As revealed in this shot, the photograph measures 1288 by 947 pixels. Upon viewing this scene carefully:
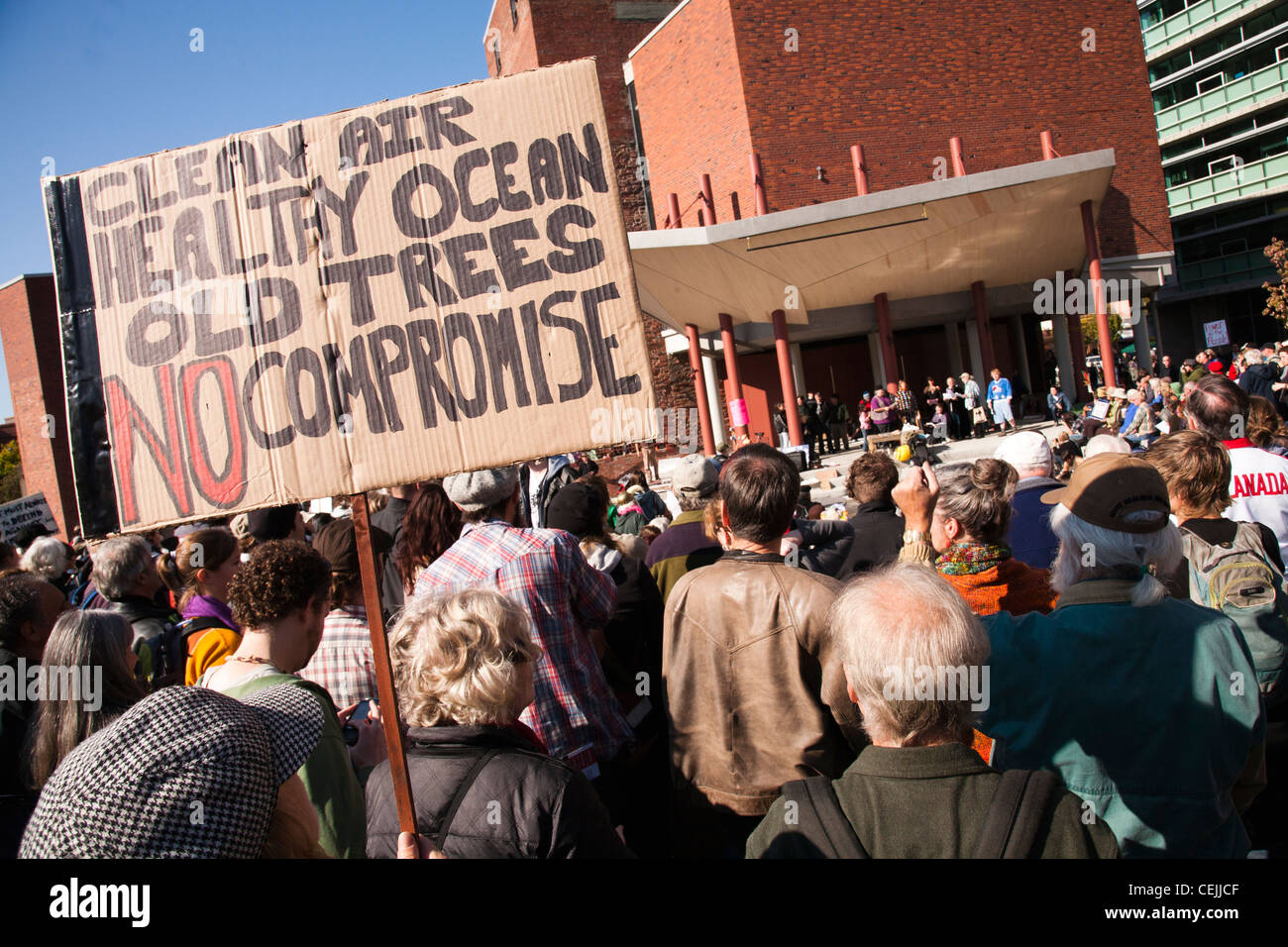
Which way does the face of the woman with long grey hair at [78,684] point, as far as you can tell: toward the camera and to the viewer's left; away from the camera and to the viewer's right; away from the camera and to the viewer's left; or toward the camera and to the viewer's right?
away from the camera and to the viewer's right

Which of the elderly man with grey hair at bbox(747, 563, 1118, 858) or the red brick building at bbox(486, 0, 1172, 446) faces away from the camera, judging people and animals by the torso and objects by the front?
the elderly man with grey hair

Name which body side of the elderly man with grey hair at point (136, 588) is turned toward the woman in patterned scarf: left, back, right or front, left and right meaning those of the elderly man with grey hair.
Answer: right

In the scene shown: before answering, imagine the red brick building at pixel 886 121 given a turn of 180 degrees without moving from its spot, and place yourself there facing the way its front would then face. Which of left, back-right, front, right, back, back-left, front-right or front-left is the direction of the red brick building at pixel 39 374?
left

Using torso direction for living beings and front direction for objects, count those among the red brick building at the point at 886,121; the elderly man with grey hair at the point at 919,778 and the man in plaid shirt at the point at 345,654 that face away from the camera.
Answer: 2

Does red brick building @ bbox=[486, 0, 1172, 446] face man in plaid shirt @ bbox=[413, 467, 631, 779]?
yes

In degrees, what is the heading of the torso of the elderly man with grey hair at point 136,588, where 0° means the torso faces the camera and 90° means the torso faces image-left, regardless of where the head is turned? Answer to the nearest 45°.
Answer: approximately 225°

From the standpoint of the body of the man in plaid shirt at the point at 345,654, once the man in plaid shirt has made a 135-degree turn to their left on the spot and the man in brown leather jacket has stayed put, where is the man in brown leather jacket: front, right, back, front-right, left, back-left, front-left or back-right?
left

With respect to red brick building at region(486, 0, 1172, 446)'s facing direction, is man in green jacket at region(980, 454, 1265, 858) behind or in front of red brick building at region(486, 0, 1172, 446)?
in front

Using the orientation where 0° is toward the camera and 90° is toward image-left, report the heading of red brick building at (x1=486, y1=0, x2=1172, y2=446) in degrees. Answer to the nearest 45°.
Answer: approximately 0°

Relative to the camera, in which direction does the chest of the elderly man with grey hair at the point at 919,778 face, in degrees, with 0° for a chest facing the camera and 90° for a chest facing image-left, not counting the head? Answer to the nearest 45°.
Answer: approximately 180°

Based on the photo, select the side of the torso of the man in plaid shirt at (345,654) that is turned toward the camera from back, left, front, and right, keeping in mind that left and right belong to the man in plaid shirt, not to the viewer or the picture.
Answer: back
